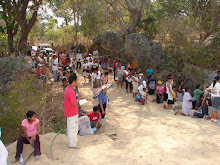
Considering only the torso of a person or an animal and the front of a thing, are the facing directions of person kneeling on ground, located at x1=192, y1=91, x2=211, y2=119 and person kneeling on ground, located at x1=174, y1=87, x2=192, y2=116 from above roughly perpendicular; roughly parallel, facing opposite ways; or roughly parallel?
roughly parallel

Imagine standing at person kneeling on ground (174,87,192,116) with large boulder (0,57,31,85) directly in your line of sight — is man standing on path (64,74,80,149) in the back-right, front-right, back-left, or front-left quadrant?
front-left

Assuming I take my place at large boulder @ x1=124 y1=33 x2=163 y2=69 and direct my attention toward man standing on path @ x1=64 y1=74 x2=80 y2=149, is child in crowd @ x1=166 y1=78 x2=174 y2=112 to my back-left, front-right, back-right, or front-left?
front-left

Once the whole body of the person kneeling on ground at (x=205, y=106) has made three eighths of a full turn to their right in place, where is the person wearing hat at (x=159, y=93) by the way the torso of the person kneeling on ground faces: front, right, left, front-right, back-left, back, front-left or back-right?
right
